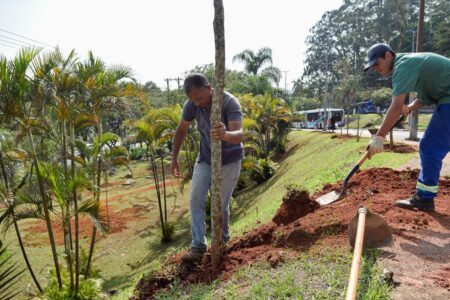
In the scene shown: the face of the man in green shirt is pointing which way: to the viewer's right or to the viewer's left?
to the viewer's left

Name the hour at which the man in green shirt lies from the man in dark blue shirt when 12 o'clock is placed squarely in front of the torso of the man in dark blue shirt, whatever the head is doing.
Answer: The man in green shirt is roughly at 9 o'clock from the man in dark blue shirt.

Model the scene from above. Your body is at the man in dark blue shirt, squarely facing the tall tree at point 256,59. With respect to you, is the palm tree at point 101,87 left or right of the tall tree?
left

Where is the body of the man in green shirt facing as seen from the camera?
to the viewer's left

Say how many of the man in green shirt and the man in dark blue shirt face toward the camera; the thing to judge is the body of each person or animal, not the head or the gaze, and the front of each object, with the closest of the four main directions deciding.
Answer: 1

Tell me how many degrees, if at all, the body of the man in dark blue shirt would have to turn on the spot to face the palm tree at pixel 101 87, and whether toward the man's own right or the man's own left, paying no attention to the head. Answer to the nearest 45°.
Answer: approximately 135° to the man's own right

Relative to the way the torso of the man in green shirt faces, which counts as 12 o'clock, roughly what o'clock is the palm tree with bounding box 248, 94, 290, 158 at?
The palm tree is roughly at 2 o'clock from the man in green shirt.

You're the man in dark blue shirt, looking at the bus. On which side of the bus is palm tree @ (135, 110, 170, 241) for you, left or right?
left
